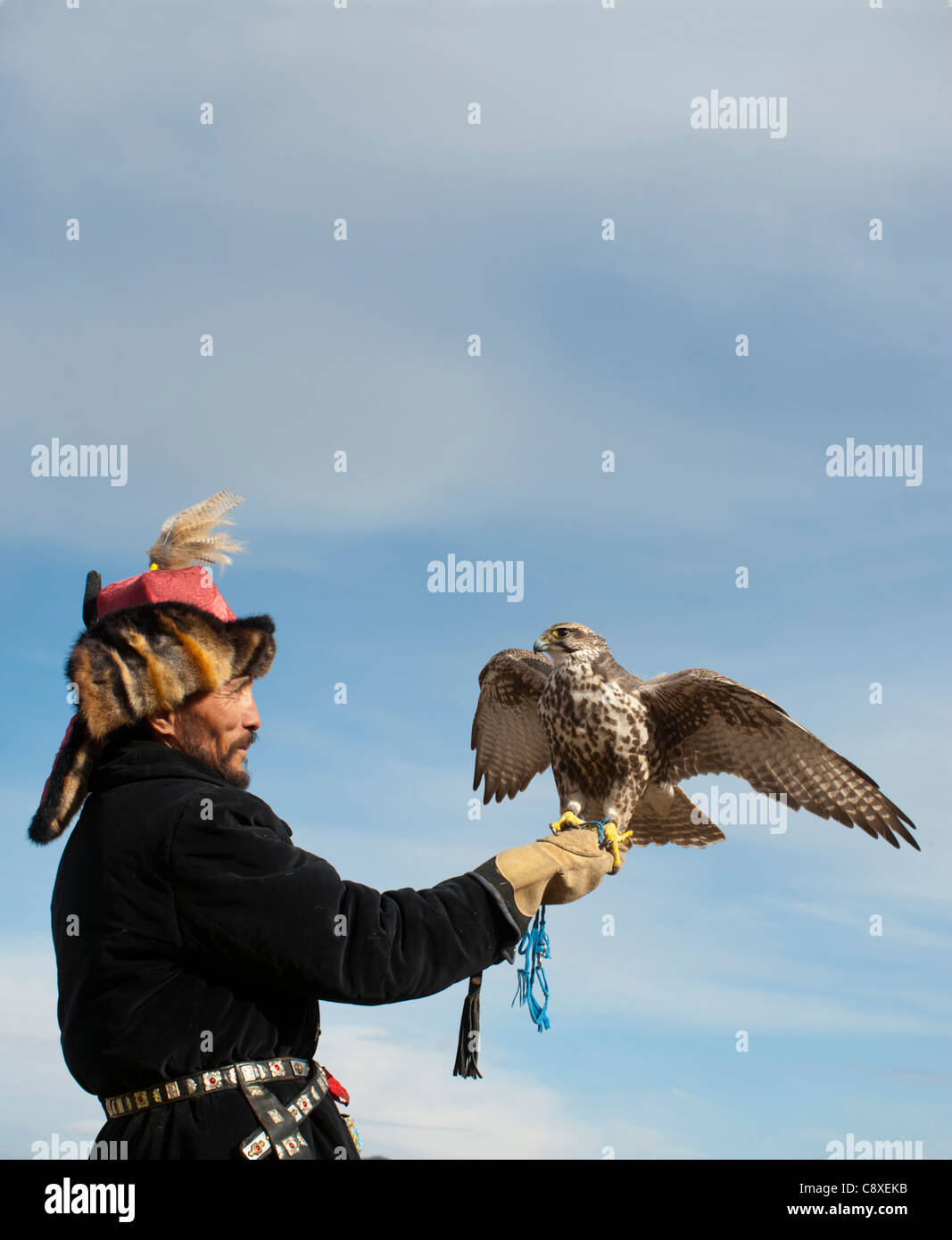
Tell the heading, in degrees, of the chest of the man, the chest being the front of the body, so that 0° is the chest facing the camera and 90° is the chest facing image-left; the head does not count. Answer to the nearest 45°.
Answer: approximately 270°

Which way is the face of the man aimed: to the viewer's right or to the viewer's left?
to the viewer's right

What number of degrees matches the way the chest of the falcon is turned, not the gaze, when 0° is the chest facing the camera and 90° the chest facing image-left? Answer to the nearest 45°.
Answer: approximately 45°
